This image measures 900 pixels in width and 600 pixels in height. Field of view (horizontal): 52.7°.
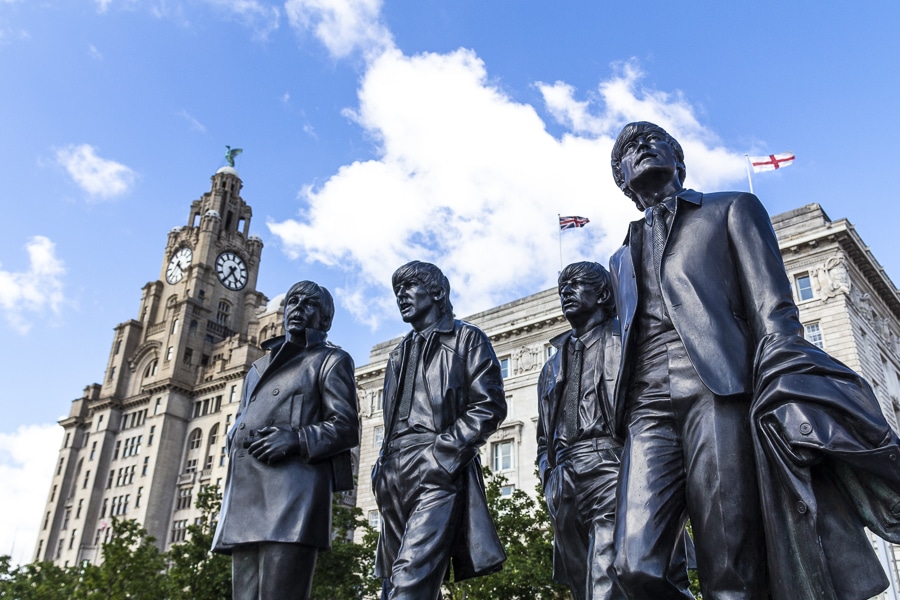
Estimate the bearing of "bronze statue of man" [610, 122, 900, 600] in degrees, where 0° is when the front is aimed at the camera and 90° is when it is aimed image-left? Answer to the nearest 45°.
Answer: approximately 45°

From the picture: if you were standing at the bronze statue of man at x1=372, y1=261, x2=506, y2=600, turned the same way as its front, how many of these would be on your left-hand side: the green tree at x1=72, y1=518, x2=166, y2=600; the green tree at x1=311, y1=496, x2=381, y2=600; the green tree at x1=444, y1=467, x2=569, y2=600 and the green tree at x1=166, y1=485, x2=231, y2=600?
0

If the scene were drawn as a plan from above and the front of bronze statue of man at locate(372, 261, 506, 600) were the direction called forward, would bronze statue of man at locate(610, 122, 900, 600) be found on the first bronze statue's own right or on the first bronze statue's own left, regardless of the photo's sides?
on the first bronze statue's own left

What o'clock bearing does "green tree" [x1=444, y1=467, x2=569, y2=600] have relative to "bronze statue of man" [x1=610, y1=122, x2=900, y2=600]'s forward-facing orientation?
The green tree is roughly at 4 o'clock from the bronze statue of man.

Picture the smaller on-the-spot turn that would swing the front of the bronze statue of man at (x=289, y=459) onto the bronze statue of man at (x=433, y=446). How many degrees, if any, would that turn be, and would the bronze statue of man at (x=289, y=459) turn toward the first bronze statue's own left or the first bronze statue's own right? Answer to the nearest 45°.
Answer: approximately 135° to the first bronze statue's own left

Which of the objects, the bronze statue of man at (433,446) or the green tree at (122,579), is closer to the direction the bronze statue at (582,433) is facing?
the bronze statue of man

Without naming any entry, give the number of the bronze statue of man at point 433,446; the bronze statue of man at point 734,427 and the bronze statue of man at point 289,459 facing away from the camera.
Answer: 0

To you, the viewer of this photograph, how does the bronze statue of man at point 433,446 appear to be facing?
facing the viewer and to the left of the viewer

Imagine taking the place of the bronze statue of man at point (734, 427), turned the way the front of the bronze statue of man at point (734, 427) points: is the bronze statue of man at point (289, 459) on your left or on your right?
on your right

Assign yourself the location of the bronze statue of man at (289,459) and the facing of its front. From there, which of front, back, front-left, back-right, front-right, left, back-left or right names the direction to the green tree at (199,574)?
back-right

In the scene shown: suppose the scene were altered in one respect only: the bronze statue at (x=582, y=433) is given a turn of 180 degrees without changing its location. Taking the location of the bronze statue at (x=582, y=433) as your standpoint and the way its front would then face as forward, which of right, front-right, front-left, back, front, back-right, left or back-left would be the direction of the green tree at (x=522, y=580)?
front-left

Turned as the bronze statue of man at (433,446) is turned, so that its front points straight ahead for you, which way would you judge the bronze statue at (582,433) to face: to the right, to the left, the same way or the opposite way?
the same way

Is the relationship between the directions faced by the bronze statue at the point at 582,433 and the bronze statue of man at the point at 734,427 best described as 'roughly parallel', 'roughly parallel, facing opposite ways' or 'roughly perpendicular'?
roughly parallel

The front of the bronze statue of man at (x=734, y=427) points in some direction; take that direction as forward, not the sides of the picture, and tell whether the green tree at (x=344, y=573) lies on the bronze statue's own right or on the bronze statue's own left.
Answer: on the bronze statue's own right

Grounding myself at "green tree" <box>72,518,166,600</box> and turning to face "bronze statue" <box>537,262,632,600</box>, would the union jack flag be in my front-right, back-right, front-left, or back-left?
front-left

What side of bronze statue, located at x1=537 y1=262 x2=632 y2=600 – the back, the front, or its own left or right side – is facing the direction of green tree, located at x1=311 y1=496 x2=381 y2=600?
right

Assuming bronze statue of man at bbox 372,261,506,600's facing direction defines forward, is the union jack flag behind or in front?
behind

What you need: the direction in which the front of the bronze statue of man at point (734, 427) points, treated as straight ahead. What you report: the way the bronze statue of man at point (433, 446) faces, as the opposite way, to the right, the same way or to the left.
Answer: the same way

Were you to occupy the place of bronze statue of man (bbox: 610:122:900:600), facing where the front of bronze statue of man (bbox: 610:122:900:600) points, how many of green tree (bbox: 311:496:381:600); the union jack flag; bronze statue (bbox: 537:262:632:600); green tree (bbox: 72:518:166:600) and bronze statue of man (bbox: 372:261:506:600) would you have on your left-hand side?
0

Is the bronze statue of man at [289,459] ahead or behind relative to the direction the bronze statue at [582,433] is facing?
ahead

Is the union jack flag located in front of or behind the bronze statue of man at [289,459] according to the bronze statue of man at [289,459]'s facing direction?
behind
